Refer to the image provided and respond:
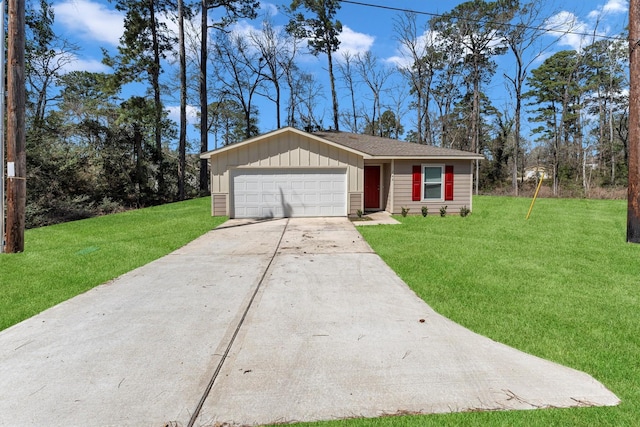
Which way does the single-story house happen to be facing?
toward the camera

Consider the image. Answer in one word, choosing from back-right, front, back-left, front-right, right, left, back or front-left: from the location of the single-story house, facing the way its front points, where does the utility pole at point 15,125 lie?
front-right

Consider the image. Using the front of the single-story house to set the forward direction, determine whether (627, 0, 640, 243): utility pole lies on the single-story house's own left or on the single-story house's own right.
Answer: on the single-story house's own left

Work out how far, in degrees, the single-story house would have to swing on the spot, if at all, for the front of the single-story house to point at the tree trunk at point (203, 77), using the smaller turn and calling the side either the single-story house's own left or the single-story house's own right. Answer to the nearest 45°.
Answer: approximately 135° to the single-story house's own right
